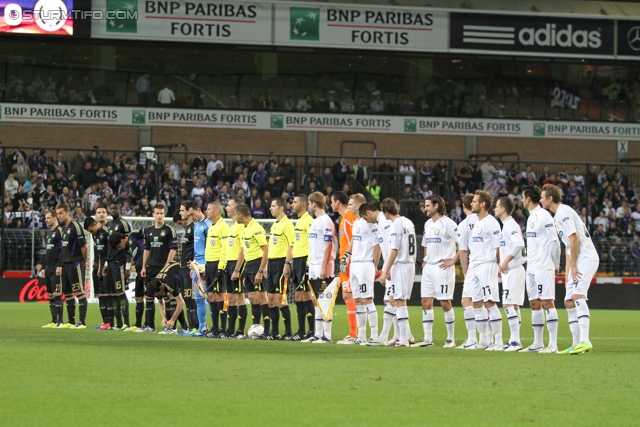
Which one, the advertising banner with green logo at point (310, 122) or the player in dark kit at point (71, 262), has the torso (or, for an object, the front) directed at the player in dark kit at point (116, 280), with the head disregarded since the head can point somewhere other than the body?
the advertising banner with green logo

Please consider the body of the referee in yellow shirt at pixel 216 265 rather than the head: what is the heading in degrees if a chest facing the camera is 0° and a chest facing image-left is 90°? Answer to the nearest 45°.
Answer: approximately 45°

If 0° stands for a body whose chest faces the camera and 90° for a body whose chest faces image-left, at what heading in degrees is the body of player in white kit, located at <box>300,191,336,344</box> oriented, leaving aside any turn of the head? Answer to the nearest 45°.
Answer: approximately 45°

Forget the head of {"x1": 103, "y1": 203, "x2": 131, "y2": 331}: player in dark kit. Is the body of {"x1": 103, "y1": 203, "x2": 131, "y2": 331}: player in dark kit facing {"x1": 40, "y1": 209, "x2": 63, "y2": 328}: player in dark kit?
no

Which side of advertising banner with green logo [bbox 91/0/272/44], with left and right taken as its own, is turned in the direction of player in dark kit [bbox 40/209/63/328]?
front

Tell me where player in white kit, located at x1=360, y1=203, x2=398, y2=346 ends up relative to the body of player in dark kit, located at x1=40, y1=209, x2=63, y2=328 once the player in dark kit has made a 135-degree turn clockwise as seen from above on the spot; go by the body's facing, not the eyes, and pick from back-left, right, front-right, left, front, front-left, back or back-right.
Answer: back-right

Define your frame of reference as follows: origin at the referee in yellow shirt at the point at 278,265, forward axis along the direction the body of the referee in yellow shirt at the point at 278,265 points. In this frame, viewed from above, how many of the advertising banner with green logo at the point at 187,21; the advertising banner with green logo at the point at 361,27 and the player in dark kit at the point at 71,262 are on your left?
0

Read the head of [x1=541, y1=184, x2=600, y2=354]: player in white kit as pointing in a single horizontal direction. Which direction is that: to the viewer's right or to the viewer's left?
to the viewer's left

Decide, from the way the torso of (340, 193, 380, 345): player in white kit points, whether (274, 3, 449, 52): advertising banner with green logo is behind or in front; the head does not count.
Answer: behind

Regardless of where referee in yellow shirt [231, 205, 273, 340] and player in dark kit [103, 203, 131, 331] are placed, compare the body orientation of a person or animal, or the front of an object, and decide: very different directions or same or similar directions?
same or similar directions

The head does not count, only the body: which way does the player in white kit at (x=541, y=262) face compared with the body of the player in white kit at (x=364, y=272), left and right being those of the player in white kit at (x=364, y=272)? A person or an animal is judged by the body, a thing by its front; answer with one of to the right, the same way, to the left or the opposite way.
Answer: the same way

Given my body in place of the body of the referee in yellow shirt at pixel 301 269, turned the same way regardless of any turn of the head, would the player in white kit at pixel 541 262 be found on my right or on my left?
on my left

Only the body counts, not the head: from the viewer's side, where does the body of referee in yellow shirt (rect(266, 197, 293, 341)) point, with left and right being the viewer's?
facing the viewer and to the left of the viewer

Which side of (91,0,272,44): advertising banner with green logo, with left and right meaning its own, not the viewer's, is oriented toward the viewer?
front

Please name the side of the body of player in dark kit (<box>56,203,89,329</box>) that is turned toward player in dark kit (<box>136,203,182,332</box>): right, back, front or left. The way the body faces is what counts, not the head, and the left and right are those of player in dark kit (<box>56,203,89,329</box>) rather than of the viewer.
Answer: left

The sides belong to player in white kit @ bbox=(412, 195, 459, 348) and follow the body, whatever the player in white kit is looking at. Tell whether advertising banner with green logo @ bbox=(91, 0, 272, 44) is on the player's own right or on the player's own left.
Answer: on the player's own right

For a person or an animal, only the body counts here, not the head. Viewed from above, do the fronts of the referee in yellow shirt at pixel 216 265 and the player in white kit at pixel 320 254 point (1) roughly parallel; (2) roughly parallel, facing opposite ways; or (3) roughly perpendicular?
roughly parallel

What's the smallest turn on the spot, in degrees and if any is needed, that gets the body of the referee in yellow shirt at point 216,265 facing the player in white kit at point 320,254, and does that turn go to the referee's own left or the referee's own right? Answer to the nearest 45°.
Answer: approximately 90° to the referee's own left

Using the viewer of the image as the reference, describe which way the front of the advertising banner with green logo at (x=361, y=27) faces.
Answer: facing the viewer
